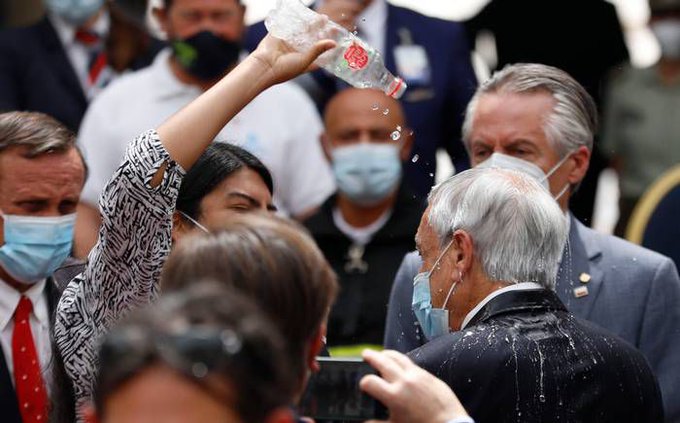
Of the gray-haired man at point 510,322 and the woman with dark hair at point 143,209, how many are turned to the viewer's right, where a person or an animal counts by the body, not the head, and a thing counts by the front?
1

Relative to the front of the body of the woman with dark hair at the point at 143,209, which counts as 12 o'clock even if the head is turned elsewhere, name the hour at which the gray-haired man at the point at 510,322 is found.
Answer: The gray-haired man is roughly at 12 o'clock from the woman with dark hair.

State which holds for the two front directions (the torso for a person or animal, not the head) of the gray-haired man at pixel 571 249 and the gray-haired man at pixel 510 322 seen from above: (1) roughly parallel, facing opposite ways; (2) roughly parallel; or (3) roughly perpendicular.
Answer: roughly parallel, facing opposite ways

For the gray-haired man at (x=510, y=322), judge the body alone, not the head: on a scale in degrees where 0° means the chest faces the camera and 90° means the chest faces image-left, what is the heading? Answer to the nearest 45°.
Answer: approximately 135°

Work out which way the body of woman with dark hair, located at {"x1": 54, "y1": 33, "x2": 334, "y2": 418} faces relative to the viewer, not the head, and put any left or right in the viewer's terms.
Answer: facing to the right of the viewer

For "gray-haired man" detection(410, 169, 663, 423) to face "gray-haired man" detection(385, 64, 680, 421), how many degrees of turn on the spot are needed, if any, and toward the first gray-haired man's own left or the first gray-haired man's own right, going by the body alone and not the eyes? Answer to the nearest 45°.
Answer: approximately 45° to the first gray-haired man's own right

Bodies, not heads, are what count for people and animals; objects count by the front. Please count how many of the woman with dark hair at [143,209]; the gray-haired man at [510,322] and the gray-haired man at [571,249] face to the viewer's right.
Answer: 1

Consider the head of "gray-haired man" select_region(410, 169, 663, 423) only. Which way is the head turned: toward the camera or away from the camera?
away from the camera

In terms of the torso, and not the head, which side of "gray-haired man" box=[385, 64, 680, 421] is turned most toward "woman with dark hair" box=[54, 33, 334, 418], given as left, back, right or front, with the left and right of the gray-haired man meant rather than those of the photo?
right
